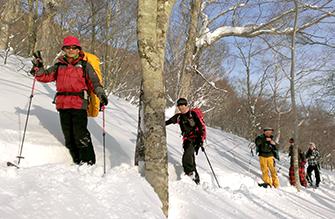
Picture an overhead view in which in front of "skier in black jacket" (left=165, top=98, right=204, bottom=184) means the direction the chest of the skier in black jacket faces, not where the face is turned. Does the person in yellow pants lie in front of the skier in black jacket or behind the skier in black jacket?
behind

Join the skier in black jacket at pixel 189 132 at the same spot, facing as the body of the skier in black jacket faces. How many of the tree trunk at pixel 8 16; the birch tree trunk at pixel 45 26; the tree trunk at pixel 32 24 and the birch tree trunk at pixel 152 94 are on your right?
3

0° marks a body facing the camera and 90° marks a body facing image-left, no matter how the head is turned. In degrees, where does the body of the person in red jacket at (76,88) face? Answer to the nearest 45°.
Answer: approximately 0°

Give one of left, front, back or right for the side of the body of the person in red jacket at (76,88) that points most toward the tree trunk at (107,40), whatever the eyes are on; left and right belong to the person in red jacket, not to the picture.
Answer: back

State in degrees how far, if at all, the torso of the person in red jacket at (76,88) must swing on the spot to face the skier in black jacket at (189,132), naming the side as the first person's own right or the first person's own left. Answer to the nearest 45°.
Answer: approximately 135° to the first person's own left

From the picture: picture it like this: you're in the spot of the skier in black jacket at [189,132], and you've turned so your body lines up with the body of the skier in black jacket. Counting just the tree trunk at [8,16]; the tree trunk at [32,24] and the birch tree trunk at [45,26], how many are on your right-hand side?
3

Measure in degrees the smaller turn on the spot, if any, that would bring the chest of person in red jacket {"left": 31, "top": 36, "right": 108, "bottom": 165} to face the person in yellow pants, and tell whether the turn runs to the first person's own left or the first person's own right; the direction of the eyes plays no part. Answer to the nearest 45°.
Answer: approximately 135° to the first person's own left

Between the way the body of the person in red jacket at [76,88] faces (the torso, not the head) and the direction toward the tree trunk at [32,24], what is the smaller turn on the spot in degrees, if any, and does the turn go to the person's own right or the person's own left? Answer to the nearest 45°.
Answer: approximately 180°
